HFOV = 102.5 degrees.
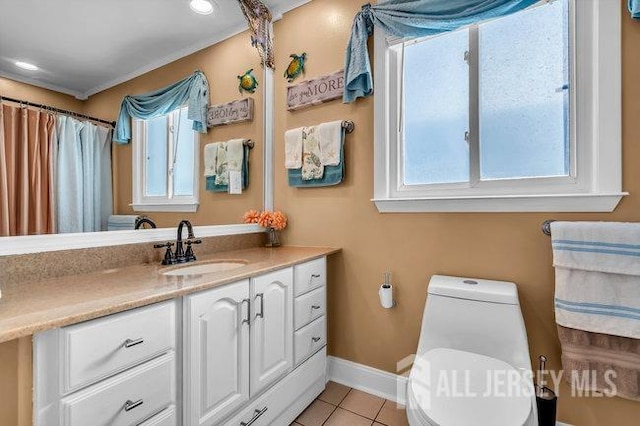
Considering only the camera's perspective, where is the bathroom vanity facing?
facing the viewer and to the right of the viewer

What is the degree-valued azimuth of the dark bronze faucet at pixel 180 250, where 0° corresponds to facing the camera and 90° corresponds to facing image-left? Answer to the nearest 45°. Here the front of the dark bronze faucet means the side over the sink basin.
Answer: approximately 315°

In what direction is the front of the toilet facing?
toward the camera

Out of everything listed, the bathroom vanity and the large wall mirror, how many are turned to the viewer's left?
0

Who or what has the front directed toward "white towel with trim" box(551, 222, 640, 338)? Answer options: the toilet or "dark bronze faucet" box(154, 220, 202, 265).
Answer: the dark bronze faucet

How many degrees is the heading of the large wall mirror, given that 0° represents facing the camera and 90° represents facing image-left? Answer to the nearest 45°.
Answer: approximately 315°

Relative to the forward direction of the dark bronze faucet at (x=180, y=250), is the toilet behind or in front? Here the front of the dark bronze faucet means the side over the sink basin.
in front

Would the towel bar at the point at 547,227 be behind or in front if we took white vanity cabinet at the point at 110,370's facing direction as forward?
in front
